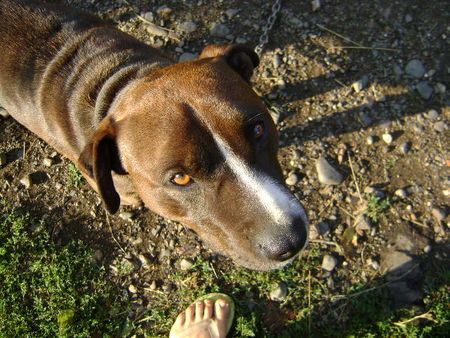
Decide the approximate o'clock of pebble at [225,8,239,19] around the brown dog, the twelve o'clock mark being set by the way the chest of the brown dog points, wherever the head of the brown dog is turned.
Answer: The pebble is roughly at 8 o'clock from the brown dog.

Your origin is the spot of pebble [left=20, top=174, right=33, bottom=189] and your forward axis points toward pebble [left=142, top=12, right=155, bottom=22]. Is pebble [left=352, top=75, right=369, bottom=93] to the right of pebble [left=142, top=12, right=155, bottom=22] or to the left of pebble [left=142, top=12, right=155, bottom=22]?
right

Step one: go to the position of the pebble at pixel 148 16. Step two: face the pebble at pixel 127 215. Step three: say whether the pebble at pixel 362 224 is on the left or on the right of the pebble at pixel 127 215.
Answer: left

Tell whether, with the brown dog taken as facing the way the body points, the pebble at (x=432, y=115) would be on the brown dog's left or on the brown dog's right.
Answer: on the brown dog's left

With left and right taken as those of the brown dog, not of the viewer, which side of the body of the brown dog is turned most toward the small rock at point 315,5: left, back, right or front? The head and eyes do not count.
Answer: left

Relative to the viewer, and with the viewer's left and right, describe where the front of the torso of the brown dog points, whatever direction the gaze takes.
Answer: facing the viewer and to the right of the viewer

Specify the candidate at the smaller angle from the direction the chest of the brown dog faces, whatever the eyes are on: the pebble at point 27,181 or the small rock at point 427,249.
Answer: the small rock
